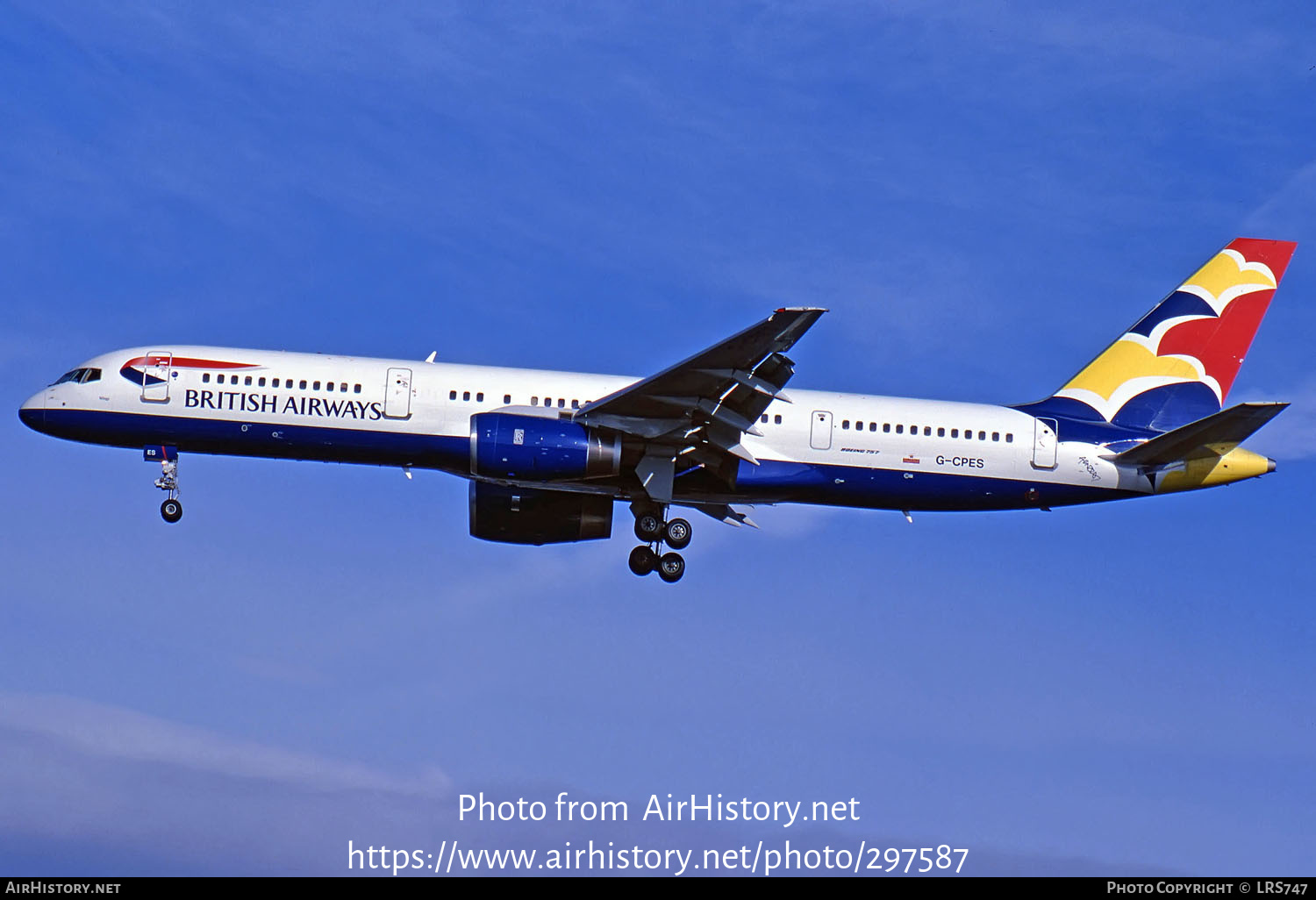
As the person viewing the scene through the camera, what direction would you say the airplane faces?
facing to the left of the viewer
